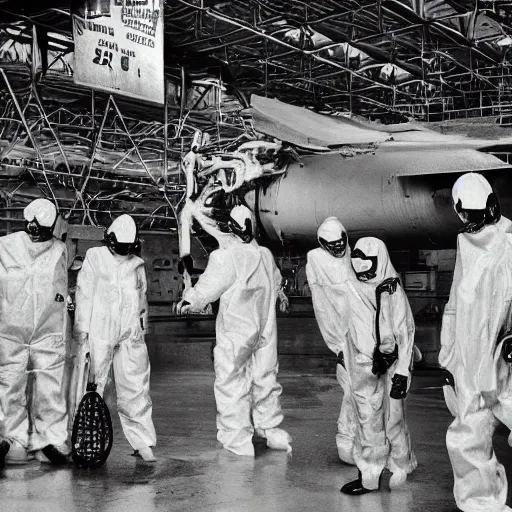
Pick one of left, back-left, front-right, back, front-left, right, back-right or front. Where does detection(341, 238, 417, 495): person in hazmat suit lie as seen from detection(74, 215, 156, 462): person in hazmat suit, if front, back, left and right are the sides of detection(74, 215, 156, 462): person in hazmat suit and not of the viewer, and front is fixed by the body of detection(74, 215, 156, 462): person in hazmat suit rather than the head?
front-left

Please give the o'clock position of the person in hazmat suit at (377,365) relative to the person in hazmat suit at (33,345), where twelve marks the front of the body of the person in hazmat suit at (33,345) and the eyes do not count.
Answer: the person in hazmat suit at (377,365) is roughly at 10 o'clock from the person in hazmat suit at (33,345).

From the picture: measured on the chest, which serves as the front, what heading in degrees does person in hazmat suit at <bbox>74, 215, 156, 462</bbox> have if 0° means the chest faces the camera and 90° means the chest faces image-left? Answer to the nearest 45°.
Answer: approximately 0°

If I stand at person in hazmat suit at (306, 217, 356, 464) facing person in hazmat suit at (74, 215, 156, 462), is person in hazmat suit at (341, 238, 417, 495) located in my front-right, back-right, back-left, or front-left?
back-left

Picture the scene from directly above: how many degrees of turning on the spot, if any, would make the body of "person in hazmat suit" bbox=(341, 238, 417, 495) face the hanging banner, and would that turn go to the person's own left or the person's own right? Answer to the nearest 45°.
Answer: approximately 90° to the person's own right

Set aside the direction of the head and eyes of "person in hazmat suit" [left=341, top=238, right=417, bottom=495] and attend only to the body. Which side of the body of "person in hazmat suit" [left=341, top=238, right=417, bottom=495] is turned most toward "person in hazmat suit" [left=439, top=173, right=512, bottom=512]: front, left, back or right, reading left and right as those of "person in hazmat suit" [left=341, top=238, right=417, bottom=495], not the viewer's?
left

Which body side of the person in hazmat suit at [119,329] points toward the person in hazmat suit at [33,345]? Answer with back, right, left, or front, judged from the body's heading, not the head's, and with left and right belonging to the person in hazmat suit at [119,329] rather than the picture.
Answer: right

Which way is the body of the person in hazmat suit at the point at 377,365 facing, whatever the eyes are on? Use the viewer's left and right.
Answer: facing the viewer and to the left of the viewer

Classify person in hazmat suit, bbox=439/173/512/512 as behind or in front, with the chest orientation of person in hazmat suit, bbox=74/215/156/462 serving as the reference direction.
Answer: in front

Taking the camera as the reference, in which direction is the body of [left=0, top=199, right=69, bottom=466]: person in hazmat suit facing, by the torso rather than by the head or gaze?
toward the camera
